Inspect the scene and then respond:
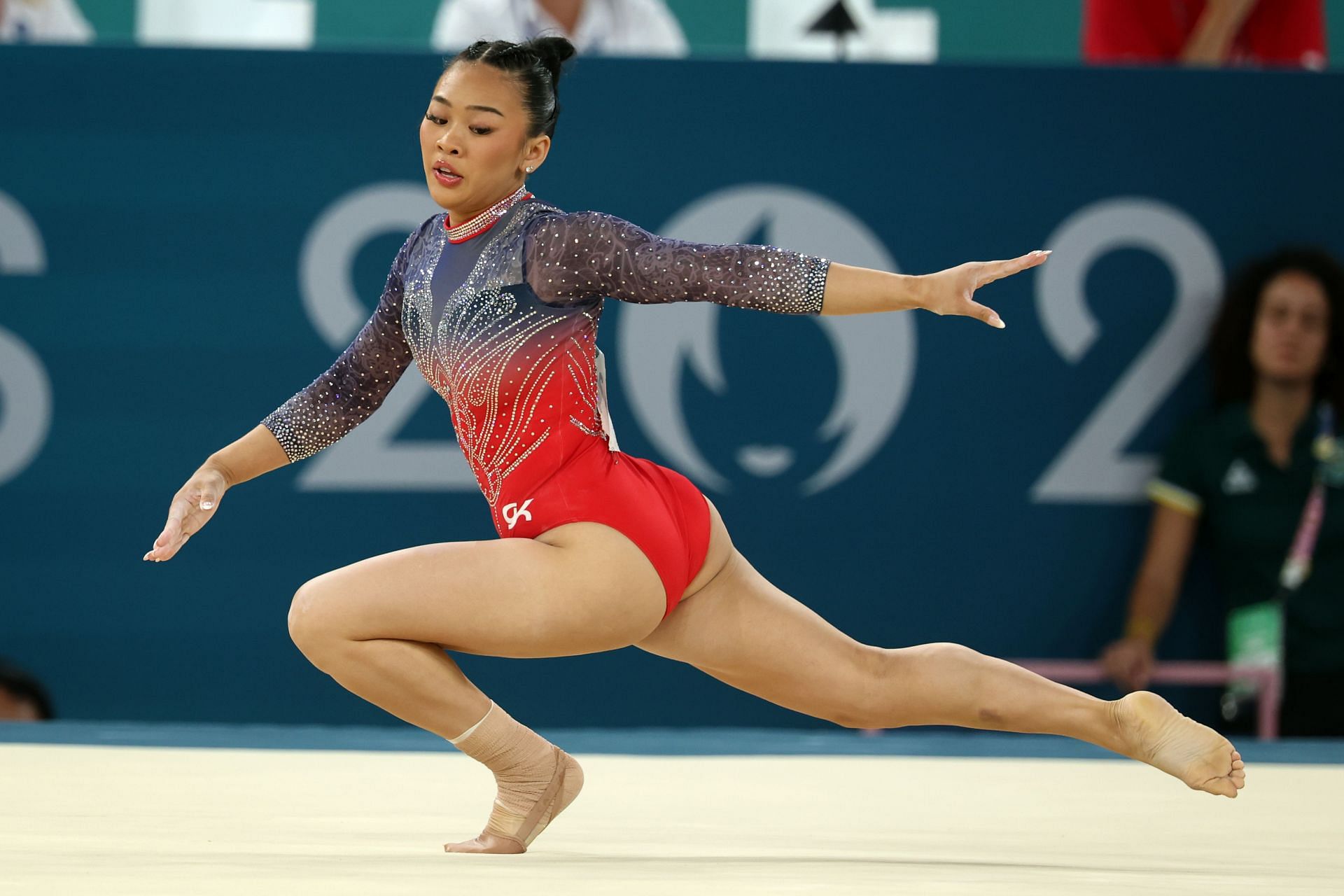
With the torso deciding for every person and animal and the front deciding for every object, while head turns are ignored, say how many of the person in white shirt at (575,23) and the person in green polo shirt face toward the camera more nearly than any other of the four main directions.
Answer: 2

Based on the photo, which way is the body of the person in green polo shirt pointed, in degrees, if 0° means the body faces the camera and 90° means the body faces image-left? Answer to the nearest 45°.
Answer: approximately 0°

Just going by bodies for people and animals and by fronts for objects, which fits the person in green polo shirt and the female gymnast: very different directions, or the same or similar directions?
same or similar directions

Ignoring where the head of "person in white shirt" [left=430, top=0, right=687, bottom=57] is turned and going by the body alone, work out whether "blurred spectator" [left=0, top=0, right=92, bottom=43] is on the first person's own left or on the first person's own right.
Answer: on the first person's own right

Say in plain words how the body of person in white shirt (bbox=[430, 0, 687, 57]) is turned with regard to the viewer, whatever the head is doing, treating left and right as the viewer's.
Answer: facing the viewer

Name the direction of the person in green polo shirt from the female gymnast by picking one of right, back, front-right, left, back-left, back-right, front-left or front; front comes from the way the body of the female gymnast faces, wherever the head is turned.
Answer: back

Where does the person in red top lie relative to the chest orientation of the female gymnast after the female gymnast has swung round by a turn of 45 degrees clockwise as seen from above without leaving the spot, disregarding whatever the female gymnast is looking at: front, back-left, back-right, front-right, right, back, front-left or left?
back-right

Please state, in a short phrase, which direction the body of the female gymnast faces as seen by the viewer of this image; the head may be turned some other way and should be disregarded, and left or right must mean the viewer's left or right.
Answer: facing the viewer and to the left of the viewer

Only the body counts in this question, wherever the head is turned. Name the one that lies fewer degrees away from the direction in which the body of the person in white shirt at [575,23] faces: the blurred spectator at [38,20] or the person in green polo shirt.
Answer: the person in green polo shirt

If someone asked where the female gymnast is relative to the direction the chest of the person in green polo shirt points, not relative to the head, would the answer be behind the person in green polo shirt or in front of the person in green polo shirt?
in front

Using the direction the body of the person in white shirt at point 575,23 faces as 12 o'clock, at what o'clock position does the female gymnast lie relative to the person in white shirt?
The female gymnast is roughly at 12 o'clock from the person in white shirt.

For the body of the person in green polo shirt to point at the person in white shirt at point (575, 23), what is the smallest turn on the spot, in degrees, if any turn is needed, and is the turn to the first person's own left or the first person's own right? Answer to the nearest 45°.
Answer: approximately 90° to the first person's own right

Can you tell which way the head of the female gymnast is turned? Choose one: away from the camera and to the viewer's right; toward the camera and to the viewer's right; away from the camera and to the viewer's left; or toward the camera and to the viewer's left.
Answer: toward the camera and to the viewer's left
